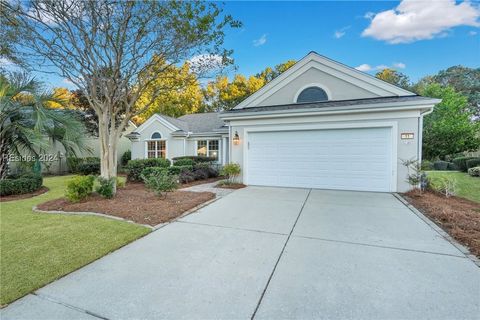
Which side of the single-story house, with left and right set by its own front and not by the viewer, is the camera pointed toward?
front

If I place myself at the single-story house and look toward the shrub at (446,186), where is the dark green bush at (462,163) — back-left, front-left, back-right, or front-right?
front-left

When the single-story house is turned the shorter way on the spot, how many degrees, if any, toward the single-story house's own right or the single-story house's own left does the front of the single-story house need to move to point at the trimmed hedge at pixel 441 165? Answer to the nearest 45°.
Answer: approximately 135° to the single-story house's own left

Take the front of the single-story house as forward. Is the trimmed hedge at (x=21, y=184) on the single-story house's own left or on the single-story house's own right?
on the single-story house's own right

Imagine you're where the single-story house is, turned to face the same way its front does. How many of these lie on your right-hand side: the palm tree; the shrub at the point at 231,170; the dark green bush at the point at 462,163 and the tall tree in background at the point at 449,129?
2

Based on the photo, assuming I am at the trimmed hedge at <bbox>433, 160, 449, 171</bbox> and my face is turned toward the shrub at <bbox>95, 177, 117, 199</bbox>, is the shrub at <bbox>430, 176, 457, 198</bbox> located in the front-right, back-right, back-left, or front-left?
front-left

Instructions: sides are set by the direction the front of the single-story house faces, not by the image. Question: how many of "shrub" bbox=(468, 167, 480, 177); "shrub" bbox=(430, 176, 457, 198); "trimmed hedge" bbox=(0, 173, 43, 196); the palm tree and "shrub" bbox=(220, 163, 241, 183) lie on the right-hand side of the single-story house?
3

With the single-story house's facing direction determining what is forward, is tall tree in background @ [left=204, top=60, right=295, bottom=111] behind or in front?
behind

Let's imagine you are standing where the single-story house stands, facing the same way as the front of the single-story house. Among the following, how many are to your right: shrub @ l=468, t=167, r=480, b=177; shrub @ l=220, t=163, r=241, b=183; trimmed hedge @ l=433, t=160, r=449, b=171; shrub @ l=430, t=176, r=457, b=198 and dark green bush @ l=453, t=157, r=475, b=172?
1

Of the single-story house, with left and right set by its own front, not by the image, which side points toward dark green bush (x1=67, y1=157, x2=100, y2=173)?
right

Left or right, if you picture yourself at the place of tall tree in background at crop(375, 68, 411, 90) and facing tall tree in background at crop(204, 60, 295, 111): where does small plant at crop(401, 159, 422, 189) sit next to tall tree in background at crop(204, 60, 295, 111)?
left

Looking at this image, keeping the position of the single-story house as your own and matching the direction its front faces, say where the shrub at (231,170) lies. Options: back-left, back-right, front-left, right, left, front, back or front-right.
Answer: right

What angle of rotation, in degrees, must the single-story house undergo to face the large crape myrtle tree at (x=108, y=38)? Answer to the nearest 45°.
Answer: approximately 45° to its right
